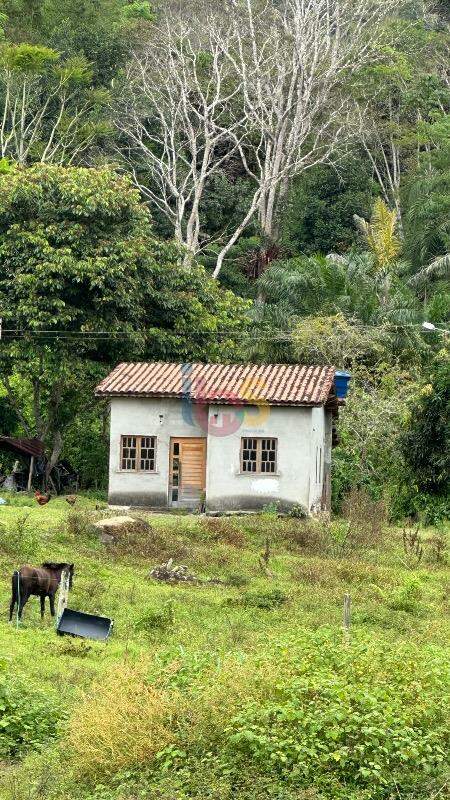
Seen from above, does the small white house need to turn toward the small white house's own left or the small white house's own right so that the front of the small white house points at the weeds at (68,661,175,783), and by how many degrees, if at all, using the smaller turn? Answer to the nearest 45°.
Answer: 0° — it already faces it

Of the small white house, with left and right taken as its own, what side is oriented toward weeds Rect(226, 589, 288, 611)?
front

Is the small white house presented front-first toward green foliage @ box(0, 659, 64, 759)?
yes

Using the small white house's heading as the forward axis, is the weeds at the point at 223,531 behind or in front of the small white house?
in front

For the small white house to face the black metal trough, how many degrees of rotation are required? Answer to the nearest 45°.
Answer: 0° — it already faces it

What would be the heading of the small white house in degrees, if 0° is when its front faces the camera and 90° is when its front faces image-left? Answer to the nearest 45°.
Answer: approximately 0°

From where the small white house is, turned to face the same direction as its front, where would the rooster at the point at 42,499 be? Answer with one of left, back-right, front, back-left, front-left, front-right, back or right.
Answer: right

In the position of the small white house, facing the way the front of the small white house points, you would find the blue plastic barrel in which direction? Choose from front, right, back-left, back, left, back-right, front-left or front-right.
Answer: back-left

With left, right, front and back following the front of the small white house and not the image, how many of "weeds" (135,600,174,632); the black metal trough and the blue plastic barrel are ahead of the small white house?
2

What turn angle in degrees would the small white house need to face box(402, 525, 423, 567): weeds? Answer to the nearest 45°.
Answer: approximately 45° to its left

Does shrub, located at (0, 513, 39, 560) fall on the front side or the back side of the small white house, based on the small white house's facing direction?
on the front side

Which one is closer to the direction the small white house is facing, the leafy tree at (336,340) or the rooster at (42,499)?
the rooster

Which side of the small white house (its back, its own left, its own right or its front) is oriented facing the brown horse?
front

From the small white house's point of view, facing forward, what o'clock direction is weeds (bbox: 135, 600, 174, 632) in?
The weeds is roughly at 12 o'clock from the small white house.
